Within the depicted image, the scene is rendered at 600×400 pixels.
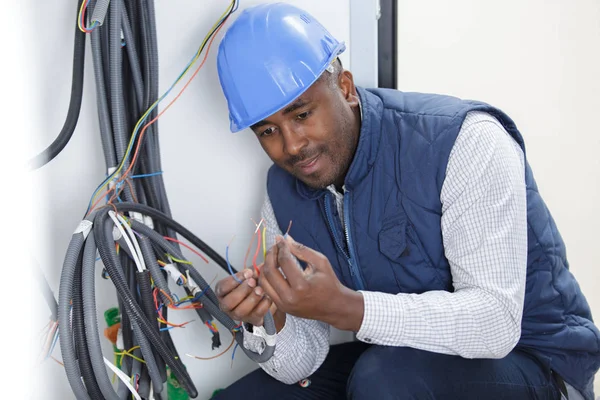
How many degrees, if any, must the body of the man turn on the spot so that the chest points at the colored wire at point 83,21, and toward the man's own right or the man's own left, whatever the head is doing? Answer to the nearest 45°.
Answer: approximately 45° to the man's own right

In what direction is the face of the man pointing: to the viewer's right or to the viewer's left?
to the viewer's left

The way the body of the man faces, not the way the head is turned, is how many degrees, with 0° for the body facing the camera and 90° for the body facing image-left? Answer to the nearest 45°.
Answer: approximately 45°
